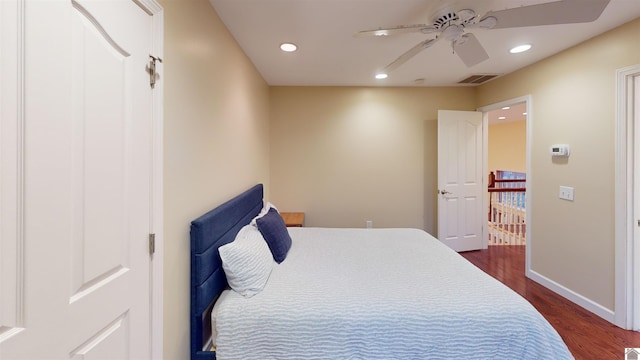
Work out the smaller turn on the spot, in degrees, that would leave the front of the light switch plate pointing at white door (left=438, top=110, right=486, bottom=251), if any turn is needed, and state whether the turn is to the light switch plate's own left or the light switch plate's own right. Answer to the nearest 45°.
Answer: approximately 90° to the light switch plate's own right

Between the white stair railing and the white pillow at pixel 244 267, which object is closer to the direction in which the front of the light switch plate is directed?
the white pillow

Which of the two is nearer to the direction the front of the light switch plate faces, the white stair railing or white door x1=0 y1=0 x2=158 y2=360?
the white door

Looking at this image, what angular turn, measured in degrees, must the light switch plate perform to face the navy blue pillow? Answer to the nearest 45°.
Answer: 0° — it already faces it

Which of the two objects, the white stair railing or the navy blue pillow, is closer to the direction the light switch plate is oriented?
the navy blue pillow

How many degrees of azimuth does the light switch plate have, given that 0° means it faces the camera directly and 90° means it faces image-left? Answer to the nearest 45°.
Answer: approximately 45°

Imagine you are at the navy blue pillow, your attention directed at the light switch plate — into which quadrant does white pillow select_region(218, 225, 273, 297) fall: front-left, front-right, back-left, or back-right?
back-right

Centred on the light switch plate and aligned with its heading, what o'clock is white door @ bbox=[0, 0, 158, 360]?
The white door is roughly at 11 o'clock from the light switch plate.

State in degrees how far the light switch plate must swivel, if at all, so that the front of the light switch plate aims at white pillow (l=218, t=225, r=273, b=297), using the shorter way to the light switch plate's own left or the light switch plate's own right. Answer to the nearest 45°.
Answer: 0° — it already faces it
